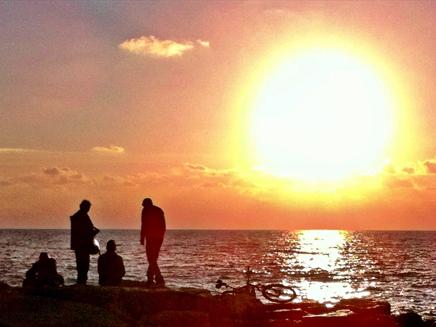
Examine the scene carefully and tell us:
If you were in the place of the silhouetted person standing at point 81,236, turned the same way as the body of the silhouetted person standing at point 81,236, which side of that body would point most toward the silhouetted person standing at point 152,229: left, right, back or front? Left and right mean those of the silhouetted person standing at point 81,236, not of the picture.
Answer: front

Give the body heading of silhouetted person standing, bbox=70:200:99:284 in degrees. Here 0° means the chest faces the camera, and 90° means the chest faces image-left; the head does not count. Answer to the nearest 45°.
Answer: approximately 270°

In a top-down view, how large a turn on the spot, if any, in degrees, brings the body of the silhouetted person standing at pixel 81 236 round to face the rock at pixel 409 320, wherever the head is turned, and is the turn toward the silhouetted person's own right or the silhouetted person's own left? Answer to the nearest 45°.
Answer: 0° — they already face it
